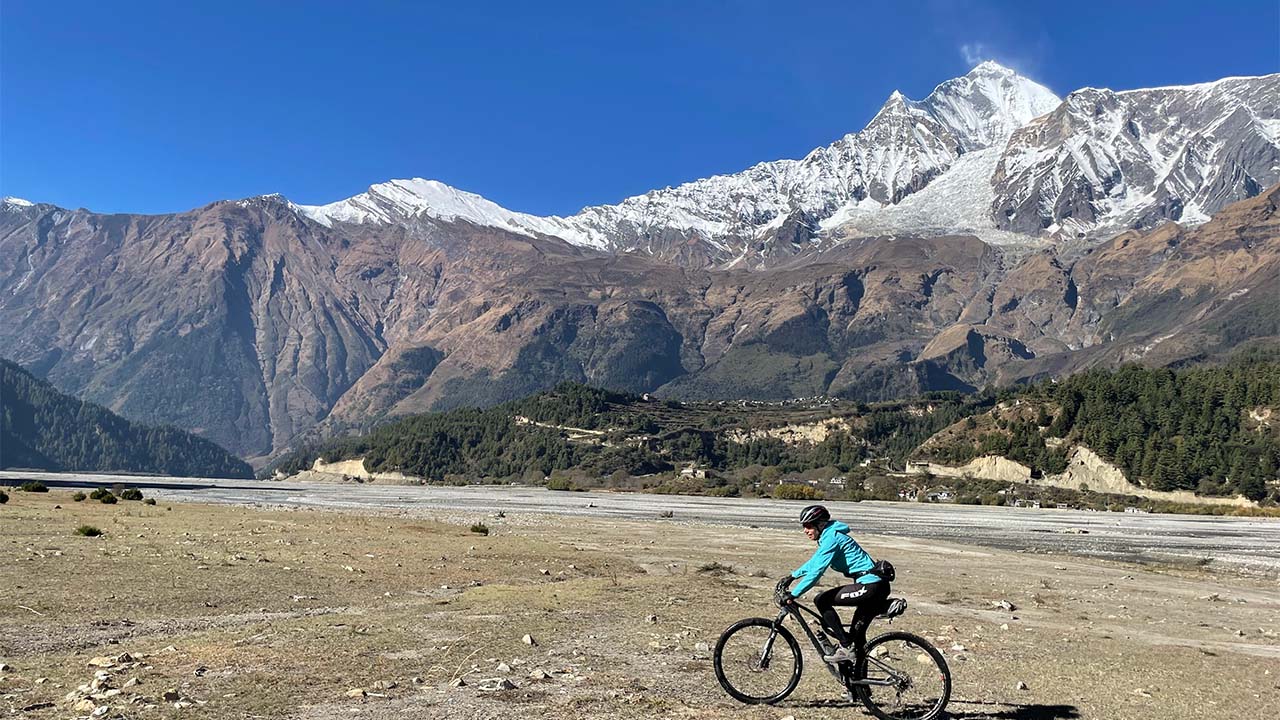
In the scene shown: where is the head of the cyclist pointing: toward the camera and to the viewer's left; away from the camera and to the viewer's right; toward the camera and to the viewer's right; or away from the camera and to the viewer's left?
toward the camera and to the viewer's left

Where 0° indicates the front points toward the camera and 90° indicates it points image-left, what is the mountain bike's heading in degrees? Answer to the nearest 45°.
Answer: approximately 90°

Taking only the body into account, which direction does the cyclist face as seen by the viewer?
to the viewer's left
